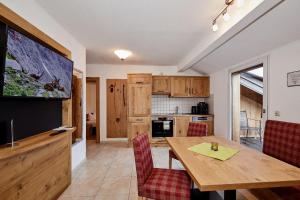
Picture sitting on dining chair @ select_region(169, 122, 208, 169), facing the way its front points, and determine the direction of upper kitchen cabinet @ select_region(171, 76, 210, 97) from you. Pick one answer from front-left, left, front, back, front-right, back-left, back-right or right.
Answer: back-right

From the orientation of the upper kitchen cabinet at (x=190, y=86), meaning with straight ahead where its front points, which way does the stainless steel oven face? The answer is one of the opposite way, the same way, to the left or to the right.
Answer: the same way

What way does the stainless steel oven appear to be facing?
toward the camera

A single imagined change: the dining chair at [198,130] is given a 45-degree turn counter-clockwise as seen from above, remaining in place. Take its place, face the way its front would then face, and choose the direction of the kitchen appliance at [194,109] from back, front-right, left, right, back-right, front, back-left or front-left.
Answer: back

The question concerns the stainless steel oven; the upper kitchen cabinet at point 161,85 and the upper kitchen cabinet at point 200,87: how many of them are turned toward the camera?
3

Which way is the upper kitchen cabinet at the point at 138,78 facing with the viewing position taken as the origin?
facing the viewer

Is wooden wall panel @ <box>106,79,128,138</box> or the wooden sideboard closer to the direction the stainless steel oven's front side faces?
the wooden sideboard

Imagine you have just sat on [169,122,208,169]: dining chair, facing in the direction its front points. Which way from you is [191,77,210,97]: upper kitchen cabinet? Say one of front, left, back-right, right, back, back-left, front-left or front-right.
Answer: back-right

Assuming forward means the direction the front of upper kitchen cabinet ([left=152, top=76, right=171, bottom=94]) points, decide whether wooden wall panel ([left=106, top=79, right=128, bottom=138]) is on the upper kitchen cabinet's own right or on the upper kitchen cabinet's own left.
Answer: on the upper kitchen cabinet's own right

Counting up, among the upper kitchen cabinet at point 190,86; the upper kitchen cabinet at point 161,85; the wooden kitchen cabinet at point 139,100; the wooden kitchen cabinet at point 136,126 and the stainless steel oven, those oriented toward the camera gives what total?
5

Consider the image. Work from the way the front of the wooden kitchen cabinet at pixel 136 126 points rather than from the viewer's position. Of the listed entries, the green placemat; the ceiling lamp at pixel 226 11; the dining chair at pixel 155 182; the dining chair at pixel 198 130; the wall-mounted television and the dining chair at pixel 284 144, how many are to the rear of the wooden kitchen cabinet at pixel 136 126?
0

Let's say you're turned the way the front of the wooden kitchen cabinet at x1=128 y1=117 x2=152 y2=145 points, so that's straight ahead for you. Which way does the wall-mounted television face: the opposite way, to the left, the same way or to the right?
to the left

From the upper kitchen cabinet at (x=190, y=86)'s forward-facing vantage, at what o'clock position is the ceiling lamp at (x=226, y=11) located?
The ceiling lamp is roughly at 12 o'clock from the upper kitchen cabinet.

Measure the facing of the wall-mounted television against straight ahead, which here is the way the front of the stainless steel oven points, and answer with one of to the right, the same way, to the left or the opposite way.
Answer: to the left

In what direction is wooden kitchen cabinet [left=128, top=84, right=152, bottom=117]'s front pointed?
toward the camera

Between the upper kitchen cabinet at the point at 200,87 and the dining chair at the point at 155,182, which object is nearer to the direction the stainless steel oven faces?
the dining chair

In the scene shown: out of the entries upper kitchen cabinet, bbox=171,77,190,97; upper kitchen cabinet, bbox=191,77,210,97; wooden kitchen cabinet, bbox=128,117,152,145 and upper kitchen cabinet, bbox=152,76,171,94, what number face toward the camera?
4
